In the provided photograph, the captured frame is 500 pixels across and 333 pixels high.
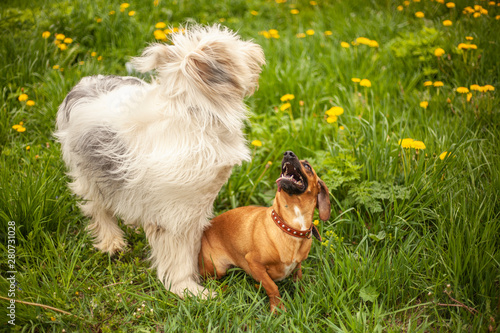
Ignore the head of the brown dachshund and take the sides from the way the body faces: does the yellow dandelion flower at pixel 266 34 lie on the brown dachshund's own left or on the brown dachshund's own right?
on the brown dachshund's own left

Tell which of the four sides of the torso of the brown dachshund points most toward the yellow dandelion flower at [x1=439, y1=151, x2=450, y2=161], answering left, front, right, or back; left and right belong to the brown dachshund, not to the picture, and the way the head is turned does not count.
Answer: left

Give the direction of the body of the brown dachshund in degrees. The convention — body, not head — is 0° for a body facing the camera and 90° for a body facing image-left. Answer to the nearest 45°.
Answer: approximately 315°

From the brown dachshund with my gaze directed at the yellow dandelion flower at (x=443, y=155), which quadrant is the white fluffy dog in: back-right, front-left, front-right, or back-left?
back-left

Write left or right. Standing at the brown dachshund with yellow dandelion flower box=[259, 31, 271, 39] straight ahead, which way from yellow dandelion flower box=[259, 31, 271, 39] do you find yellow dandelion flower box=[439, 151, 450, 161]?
right
